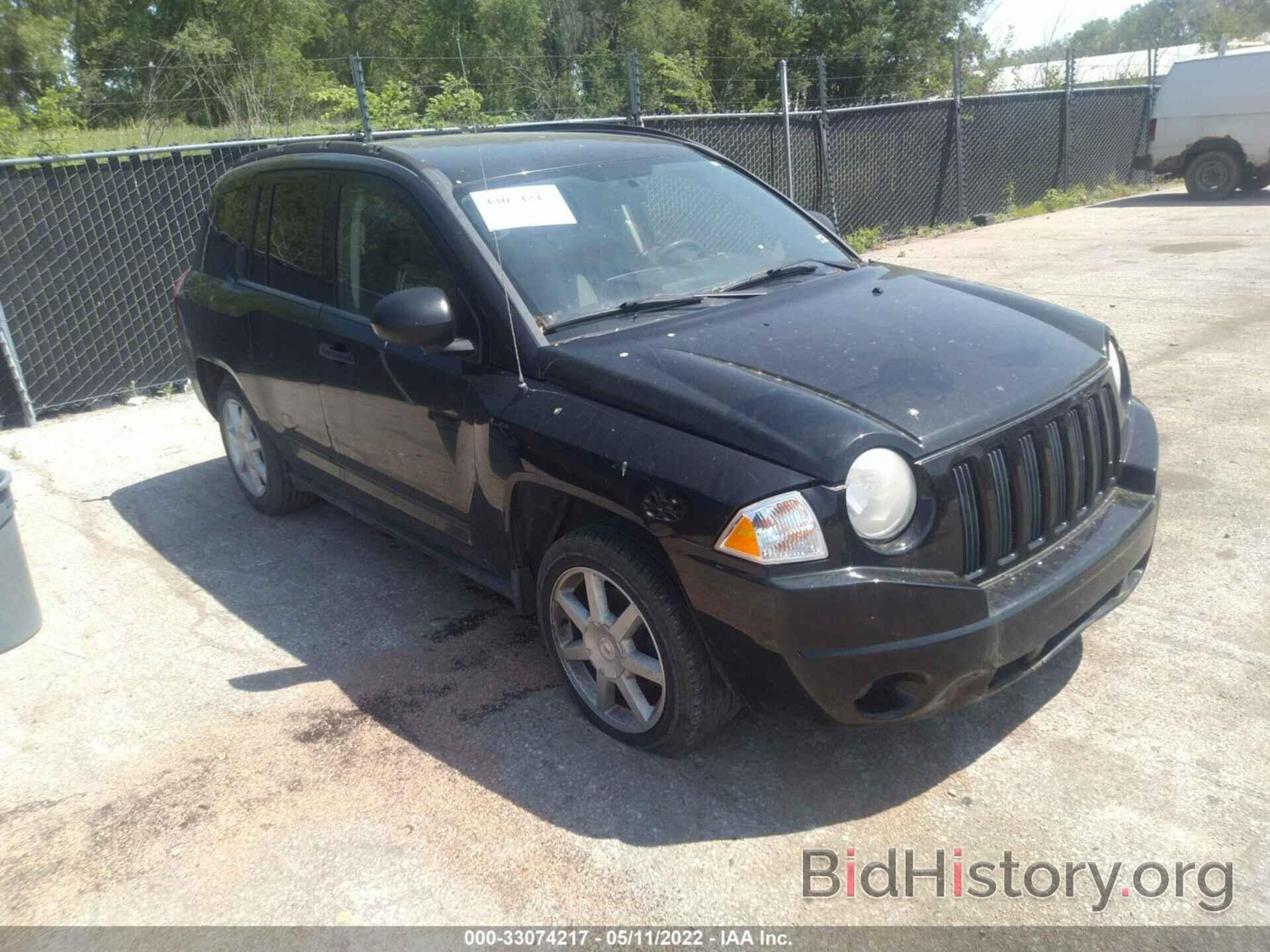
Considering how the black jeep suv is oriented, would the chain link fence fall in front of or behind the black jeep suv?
behind

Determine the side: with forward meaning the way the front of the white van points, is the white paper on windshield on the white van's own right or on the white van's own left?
on the white van's own right

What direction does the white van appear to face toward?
to the viewer's right

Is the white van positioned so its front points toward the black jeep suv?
no

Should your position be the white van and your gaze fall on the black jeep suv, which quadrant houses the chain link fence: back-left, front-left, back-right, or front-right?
front-right

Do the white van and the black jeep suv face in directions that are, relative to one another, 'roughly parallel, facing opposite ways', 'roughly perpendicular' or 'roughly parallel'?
roughly parallel

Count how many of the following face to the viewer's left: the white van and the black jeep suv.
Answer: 0

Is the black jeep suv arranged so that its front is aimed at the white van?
no

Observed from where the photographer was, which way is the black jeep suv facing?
facing the viewer and to the right of the viewer
